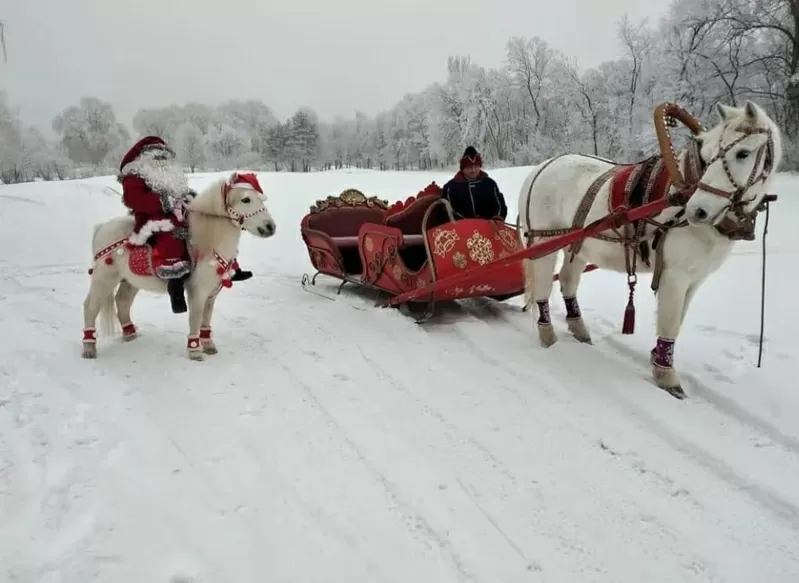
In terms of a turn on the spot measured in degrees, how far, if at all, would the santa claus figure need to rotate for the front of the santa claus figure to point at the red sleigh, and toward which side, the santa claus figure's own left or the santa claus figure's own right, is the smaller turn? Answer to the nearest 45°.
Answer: approximately 45° to the santa claus figure's own left

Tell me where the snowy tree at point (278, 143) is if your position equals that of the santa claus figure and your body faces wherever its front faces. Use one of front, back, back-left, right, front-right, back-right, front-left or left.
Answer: back-left

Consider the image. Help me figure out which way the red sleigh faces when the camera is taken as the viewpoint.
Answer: facing the viewer and to the right of the viewer

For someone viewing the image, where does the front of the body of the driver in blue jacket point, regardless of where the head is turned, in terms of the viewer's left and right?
facing the viewer

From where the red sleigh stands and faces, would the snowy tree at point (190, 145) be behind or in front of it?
behind

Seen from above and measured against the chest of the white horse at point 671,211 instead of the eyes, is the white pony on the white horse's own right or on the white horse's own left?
on the white horse's own right

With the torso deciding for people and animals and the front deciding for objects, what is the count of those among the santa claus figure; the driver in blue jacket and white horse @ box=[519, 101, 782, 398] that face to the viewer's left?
0

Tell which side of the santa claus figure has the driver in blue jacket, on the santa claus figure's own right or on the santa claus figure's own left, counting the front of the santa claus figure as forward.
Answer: on the santa claus figure's own left

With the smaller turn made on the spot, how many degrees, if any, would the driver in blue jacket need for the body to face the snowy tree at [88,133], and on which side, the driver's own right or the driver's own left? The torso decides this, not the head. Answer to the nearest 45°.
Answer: approximately 135° to the driver's own right

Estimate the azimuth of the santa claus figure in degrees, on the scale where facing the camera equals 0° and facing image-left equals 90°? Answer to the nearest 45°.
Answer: approximately 315°

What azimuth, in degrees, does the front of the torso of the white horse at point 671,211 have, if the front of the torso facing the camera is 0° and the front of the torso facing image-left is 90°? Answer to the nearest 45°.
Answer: approximately 315°

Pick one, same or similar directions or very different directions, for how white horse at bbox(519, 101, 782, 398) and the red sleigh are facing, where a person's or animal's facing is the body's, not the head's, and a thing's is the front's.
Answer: same or similar directions
